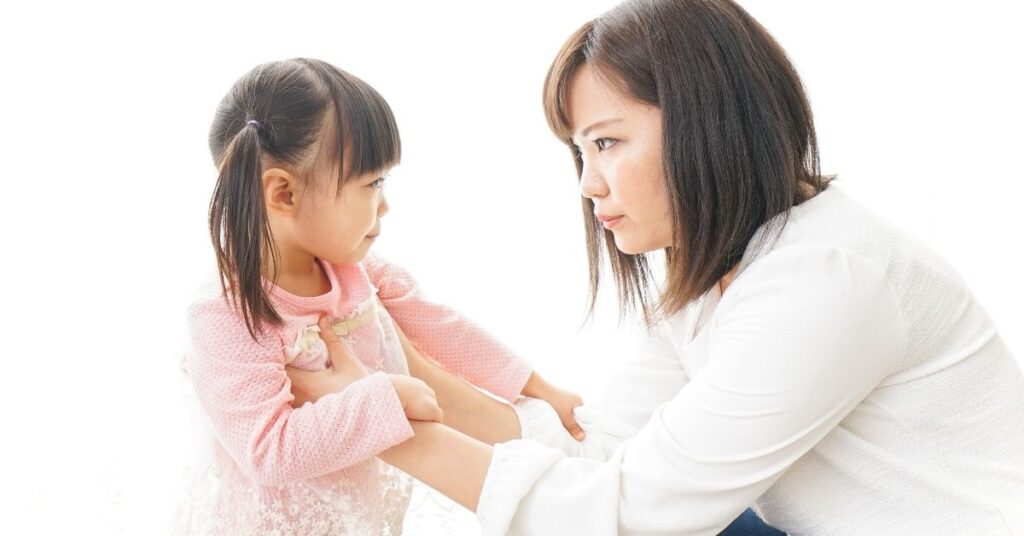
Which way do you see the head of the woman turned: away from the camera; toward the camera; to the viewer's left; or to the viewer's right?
to the viewer's left

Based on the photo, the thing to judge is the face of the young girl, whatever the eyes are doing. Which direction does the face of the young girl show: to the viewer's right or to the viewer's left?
to the viewer's right

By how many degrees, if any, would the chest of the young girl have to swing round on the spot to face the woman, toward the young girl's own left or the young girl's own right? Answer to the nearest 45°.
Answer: approximately 45° to the young girl's own left

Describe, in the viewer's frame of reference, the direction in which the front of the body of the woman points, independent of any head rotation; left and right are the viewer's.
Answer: facing to the left of the viewer

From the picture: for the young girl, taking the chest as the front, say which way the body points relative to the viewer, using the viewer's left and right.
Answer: facing the viewer and to the right of the viewer

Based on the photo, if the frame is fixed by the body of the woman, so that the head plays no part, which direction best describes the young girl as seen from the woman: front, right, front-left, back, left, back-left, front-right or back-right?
front

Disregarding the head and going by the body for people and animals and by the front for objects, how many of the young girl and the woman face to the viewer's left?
1
